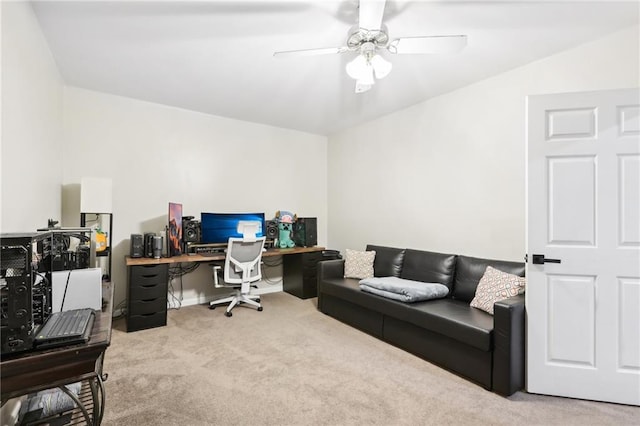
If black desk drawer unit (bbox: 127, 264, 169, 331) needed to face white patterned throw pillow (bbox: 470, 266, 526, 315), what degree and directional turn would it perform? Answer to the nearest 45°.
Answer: approximately 45° to its left

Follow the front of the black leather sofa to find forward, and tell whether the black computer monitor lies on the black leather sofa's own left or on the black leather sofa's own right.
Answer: on the black leather sofa's own right

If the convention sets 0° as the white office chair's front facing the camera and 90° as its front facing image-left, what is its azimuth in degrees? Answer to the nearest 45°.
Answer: approximately 135°

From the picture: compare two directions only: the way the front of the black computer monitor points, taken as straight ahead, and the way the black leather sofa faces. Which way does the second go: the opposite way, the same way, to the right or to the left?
to the right

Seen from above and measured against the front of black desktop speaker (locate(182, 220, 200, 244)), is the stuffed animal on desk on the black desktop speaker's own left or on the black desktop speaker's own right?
on the black desktop speaker's own left

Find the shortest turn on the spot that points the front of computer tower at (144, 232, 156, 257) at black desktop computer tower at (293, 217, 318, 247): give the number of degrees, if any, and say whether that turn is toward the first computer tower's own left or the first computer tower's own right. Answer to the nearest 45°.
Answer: approximately 90° to the first computer tower's own left

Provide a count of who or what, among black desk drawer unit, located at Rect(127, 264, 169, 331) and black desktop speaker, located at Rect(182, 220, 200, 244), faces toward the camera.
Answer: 2

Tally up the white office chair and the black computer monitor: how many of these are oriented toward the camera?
1

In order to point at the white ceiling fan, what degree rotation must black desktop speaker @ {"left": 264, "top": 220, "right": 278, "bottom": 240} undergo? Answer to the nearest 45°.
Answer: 0° — it already faces it
